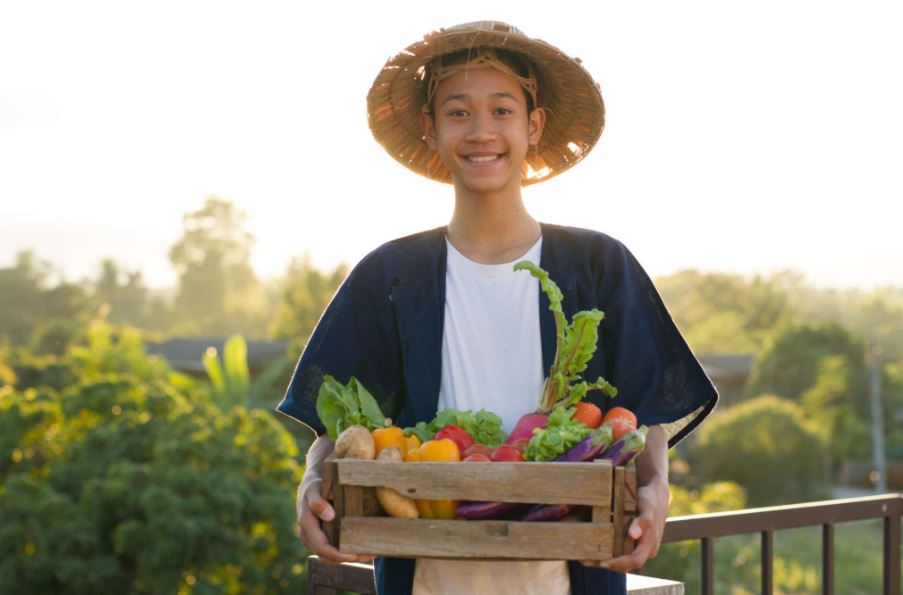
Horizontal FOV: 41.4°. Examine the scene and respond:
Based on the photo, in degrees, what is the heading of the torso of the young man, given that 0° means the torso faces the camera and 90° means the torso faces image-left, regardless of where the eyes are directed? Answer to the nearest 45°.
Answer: approximately 0°

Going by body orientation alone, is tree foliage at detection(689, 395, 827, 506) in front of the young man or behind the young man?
behind
